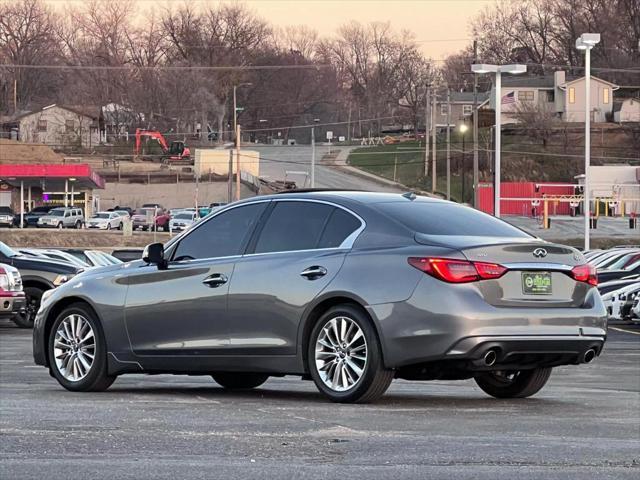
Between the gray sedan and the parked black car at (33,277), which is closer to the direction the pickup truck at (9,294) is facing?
the gray sedan

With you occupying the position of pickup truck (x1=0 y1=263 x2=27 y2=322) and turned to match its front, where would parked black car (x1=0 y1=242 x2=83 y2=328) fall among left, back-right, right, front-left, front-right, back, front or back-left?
back-left

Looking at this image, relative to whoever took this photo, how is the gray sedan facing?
facing away from the viewer and to the left of the viewer

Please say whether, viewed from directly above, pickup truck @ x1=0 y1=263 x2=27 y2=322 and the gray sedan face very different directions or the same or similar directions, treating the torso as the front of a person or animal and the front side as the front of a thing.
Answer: very different directions

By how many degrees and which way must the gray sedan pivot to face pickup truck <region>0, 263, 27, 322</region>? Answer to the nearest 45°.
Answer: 0° — it already faces it

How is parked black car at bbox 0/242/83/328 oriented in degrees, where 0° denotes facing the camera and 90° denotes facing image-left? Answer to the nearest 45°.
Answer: approximately 315°

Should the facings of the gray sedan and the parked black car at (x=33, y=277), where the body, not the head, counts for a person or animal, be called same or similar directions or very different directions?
very different directions

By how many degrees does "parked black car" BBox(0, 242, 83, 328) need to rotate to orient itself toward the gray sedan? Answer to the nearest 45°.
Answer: approximately 45° to its right
